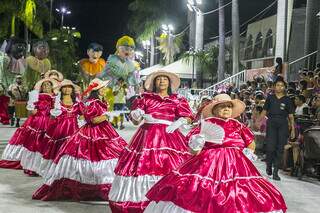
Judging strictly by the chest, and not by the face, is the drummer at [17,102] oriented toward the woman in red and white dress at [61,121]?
yes

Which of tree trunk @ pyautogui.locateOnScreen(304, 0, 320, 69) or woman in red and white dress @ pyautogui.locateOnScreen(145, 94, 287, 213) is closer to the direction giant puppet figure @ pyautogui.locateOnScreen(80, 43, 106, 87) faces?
the woman in red and white dress

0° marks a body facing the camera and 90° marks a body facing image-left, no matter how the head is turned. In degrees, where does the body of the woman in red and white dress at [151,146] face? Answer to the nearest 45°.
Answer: approximately 0°

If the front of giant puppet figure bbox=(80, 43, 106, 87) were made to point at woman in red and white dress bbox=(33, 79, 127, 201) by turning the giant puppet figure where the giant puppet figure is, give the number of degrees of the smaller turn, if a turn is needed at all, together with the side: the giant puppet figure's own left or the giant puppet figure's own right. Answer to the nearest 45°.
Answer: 0° — it already faces them

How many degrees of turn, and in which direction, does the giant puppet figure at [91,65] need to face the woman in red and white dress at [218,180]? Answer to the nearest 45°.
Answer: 0° — it already faces them

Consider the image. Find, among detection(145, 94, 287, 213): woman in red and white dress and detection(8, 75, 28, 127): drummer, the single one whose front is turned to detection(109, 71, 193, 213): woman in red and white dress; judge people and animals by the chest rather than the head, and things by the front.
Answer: the drummer

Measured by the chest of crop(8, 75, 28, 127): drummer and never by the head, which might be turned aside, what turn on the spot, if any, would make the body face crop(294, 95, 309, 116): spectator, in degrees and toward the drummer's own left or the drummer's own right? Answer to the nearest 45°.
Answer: approximately 45° to the drummer's own left

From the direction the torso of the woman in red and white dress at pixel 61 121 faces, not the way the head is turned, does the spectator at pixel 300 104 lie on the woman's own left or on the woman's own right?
on the woman's own left

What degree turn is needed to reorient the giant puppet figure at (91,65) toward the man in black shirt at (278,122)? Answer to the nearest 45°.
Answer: approximately 45° to its left
